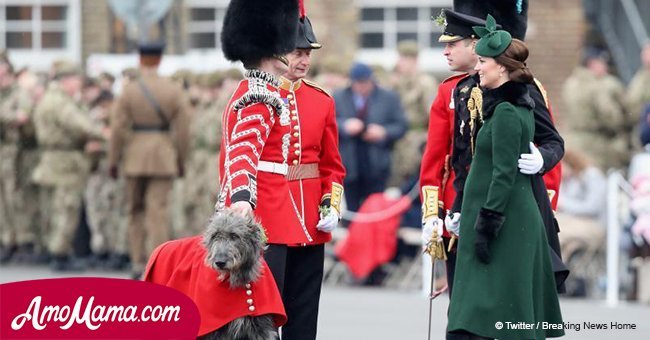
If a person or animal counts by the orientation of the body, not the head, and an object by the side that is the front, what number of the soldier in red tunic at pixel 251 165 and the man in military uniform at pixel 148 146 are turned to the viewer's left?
0

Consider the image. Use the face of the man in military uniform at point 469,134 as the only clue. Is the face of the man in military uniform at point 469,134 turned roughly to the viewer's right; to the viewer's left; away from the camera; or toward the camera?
to the viewer's left

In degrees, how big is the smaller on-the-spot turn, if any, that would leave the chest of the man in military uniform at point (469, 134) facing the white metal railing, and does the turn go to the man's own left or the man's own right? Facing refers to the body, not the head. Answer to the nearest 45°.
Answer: approximately 135° to the man's own right

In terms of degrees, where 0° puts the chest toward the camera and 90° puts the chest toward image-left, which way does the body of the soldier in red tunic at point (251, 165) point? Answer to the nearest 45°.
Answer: approximately 270°

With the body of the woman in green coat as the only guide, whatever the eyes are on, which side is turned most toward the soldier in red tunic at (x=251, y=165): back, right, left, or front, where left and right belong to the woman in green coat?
front

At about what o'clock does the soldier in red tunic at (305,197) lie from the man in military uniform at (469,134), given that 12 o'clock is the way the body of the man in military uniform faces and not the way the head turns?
The soldier in red tunic is roughly at 1 o'clock from the man in military uniform.

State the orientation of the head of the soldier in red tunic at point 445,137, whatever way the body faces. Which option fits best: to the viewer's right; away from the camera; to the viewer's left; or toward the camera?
to the viewer's left

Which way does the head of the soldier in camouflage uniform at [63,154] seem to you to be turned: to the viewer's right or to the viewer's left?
to the viewer's right
